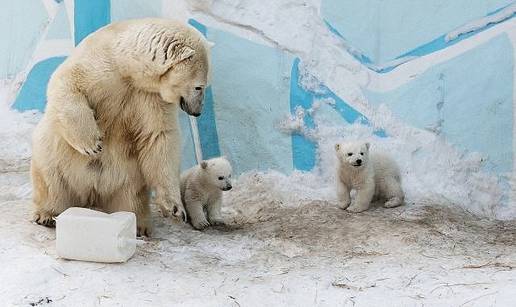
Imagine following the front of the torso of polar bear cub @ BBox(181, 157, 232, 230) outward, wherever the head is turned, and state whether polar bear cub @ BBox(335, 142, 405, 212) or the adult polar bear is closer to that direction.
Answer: the polar bear cub

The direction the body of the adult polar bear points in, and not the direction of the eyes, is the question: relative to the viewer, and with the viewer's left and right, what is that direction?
facing the viewer and to the right of the viewer

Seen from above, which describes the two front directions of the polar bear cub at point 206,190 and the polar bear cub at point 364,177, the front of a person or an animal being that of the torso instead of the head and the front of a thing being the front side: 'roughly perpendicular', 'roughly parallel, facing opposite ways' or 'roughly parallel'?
roughly perpendicular

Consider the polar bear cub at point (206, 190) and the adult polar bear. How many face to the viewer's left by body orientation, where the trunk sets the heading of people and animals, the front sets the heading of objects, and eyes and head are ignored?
0

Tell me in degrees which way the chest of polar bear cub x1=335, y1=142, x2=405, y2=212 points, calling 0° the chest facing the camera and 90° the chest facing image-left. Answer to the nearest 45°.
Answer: approximately 45°

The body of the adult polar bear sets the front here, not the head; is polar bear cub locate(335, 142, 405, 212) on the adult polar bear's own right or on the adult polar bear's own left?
on the adult polar bear's own left

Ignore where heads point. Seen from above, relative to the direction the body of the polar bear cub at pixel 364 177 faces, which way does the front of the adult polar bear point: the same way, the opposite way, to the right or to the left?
to the left

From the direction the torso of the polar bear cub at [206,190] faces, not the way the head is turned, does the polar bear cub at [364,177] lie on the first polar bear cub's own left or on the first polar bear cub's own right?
on the first polar bear cub's own left
